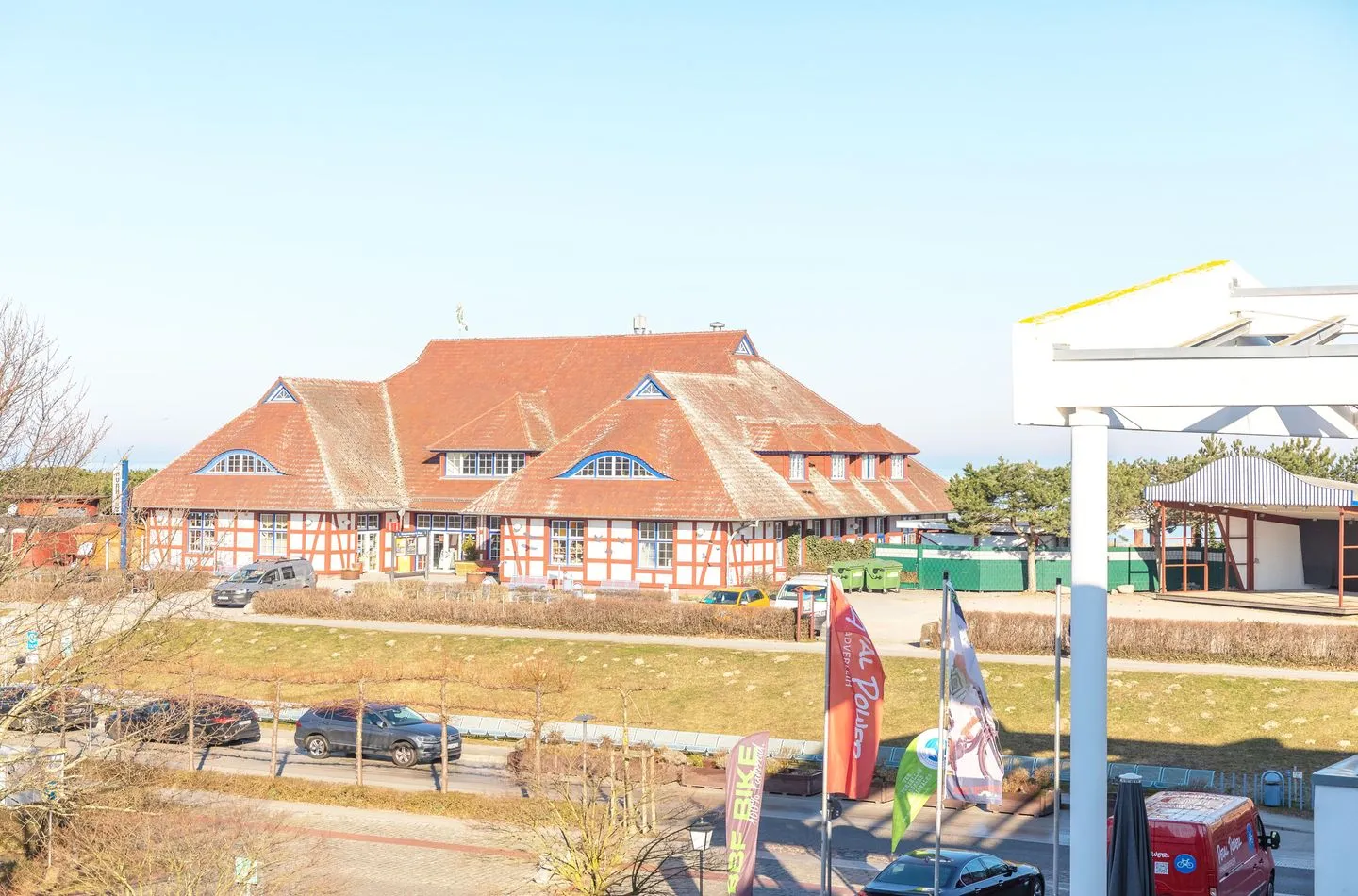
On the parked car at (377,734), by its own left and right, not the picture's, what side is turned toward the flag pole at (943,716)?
front

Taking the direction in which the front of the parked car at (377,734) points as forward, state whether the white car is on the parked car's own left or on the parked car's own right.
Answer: on the parked car's own left

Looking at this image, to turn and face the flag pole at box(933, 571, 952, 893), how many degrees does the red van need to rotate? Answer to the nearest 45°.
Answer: approximately 180°

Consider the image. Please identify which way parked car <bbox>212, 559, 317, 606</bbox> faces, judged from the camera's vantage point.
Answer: facing the viewer and to the left of the viewer

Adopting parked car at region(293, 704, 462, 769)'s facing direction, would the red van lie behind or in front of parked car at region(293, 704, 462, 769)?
in front

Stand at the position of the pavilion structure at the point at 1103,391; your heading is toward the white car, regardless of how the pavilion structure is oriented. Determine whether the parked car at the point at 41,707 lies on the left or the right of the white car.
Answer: left

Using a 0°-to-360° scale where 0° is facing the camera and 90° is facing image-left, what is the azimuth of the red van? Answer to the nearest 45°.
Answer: approximately 225°

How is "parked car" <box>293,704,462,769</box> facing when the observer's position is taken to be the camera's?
facing the viewer and to the right of the viewer

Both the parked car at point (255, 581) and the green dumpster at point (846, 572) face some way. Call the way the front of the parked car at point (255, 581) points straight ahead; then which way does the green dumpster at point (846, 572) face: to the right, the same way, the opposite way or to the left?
to the left

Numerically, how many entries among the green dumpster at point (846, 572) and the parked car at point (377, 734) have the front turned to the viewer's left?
0

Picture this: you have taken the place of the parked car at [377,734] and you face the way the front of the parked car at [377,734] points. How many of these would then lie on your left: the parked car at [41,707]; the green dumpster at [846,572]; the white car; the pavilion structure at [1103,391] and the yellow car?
3
